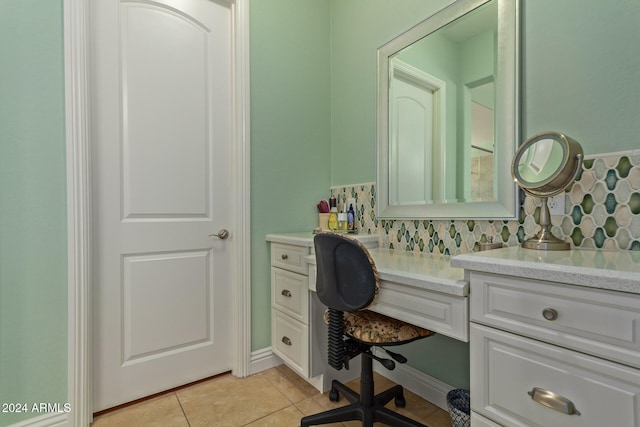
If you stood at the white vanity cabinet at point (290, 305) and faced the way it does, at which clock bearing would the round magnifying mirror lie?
The round magnifying mirror is roughly at 9 o'clock from the white vanity cabinet.

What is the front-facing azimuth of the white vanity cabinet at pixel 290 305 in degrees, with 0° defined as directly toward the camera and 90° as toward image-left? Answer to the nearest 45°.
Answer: approximately 45°

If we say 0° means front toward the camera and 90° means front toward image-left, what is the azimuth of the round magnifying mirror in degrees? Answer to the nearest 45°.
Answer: approximately 45°

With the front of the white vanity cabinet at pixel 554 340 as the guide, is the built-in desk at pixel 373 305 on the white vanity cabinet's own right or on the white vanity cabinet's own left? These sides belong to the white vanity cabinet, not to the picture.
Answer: on the white vanity cabinet's own right

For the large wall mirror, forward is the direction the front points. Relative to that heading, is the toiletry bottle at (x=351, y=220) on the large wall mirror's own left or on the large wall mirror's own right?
on the large wall mirror's own right

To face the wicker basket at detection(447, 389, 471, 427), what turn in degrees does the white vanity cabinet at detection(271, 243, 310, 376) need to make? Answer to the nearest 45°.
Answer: approximately 90° to its left

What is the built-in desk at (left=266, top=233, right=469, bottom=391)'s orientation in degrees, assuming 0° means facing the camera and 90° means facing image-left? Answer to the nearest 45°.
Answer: approximately 45°
